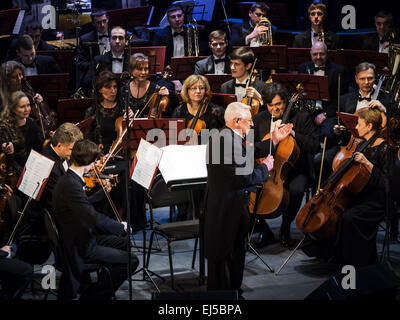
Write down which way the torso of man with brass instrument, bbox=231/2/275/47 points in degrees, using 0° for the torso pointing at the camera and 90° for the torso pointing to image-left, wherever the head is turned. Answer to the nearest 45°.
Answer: approximately 315°

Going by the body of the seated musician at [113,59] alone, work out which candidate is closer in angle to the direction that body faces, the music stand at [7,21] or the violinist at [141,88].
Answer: the violinist

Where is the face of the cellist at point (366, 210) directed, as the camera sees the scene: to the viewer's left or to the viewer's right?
to the viewer's left

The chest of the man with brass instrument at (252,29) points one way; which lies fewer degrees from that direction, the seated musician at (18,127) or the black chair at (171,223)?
the black chair

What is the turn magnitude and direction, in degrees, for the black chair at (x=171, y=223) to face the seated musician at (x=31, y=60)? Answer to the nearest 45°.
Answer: approximately 180°

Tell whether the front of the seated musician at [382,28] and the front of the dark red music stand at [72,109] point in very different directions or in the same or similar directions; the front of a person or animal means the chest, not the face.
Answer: very different directions

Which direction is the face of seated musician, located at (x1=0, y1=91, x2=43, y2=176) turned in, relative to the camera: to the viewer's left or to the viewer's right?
to the viewer's right

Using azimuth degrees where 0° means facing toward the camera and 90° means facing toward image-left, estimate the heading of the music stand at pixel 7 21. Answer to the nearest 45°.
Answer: approximately 180°

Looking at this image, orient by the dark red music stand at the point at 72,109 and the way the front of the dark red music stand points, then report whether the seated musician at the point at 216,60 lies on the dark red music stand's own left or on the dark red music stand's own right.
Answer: on the dark red music stand's own right

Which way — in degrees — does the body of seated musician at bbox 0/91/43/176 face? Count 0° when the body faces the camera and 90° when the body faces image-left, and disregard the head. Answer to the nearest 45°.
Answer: approximately 315°

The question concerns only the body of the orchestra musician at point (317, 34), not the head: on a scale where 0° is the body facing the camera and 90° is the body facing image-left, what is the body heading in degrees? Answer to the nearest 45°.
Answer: approximately 0°

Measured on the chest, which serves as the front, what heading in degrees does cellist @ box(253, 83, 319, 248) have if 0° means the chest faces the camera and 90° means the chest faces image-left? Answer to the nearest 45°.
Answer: approximately 45°

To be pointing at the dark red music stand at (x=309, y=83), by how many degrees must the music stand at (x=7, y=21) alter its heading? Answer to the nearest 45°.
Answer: approximately 135° to its right

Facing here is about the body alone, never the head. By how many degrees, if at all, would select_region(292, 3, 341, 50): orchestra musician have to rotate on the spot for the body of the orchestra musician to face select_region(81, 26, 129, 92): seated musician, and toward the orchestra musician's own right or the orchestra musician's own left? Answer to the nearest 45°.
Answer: approximately 90° to the orchestra musician's own right

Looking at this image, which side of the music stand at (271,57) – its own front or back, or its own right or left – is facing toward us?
back

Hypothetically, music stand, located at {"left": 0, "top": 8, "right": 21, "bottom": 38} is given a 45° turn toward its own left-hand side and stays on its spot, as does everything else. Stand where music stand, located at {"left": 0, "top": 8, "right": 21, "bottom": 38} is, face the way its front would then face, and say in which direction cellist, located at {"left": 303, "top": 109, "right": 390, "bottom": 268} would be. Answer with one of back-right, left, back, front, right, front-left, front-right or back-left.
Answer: back
